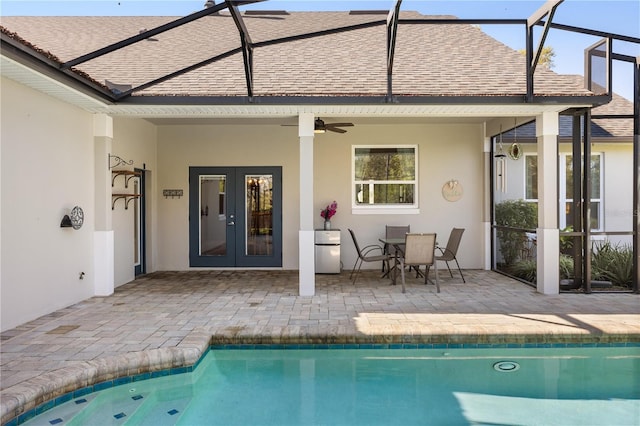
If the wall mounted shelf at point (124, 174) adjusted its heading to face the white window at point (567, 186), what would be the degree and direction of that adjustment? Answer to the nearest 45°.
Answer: approximately 45° to its left

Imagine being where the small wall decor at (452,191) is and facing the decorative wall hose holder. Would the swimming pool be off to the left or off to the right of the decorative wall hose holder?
left

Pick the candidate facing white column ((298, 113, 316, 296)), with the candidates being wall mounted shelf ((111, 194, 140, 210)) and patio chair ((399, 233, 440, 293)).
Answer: the wall mounted shelf

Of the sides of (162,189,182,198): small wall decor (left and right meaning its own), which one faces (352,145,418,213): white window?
left

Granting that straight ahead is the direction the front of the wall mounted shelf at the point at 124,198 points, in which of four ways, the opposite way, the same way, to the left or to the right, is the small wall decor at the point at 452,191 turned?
to the right

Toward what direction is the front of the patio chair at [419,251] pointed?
away from the camera

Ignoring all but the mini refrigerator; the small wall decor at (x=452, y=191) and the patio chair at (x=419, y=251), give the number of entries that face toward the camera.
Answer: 2

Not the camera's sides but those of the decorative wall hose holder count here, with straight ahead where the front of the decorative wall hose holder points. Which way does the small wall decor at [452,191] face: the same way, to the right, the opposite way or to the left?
to the right

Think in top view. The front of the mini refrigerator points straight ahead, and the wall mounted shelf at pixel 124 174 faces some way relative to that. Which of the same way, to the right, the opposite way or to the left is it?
to the left

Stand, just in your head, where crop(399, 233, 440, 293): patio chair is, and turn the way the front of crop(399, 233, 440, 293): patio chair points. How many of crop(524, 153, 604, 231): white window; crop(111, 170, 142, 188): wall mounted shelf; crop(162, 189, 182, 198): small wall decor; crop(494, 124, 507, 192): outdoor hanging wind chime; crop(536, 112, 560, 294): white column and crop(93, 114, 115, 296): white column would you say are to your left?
3

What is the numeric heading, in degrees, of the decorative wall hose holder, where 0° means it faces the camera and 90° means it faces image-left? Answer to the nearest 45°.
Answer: approximately 315°

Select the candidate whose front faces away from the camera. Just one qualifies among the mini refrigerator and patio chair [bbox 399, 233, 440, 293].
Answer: the patio chair

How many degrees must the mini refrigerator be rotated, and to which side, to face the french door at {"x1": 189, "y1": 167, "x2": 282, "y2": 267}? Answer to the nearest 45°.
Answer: approximately 90° to its right

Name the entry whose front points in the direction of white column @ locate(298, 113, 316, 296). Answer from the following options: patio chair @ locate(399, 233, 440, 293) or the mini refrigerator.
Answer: the mini refrigerator
